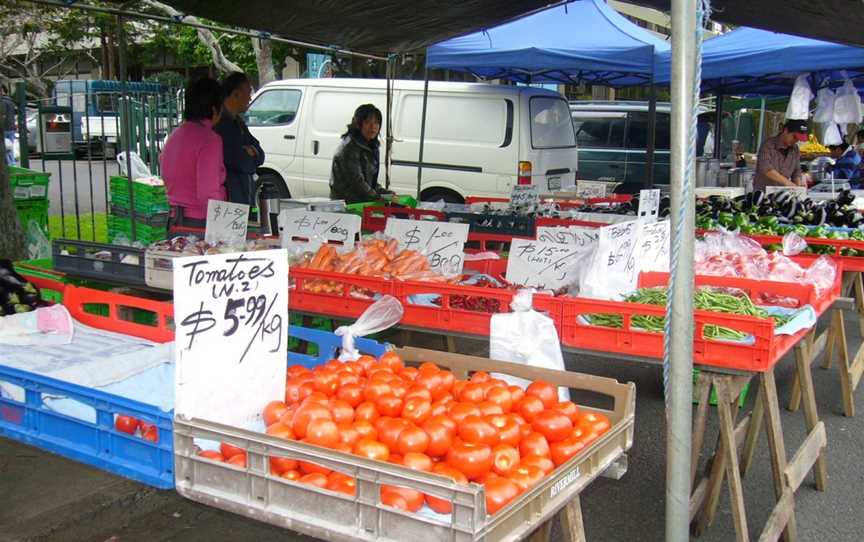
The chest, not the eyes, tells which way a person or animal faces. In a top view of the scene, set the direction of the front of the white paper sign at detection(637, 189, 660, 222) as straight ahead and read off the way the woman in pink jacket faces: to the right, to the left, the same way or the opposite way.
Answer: the opposite way

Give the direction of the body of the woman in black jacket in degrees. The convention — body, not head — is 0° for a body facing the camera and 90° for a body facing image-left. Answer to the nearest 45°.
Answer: approximately 315°

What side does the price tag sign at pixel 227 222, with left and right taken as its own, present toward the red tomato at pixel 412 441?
front

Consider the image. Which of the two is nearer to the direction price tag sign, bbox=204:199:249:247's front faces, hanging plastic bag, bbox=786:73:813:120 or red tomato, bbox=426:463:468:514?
the red tomato

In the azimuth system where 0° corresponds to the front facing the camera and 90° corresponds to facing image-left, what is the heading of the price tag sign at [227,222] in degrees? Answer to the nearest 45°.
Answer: approximately 0°

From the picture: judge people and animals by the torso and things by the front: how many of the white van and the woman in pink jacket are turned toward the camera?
0

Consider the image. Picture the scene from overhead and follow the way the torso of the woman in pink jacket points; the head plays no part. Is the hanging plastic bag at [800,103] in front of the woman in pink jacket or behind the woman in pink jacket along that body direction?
in front

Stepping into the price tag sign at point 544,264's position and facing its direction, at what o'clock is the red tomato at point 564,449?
The red tomato is roughly at 12 o'clock from the price tag sign.

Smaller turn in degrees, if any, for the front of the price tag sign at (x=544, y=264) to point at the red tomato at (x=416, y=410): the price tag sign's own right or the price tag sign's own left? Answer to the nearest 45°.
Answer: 0° — it already faces it

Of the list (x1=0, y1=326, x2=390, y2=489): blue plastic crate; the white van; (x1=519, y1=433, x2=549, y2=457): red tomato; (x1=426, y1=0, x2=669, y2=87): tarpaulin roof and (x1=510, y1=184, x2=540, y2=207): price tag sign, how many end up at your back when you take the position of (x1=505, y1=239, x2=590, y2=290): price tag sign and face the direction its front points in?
3

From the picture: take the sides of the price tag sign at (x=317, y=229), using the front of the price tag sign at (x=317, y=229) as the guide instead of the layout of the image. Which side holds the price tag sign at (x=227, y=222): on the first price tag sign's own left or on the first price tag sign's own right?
on the first price tag sign's own right
